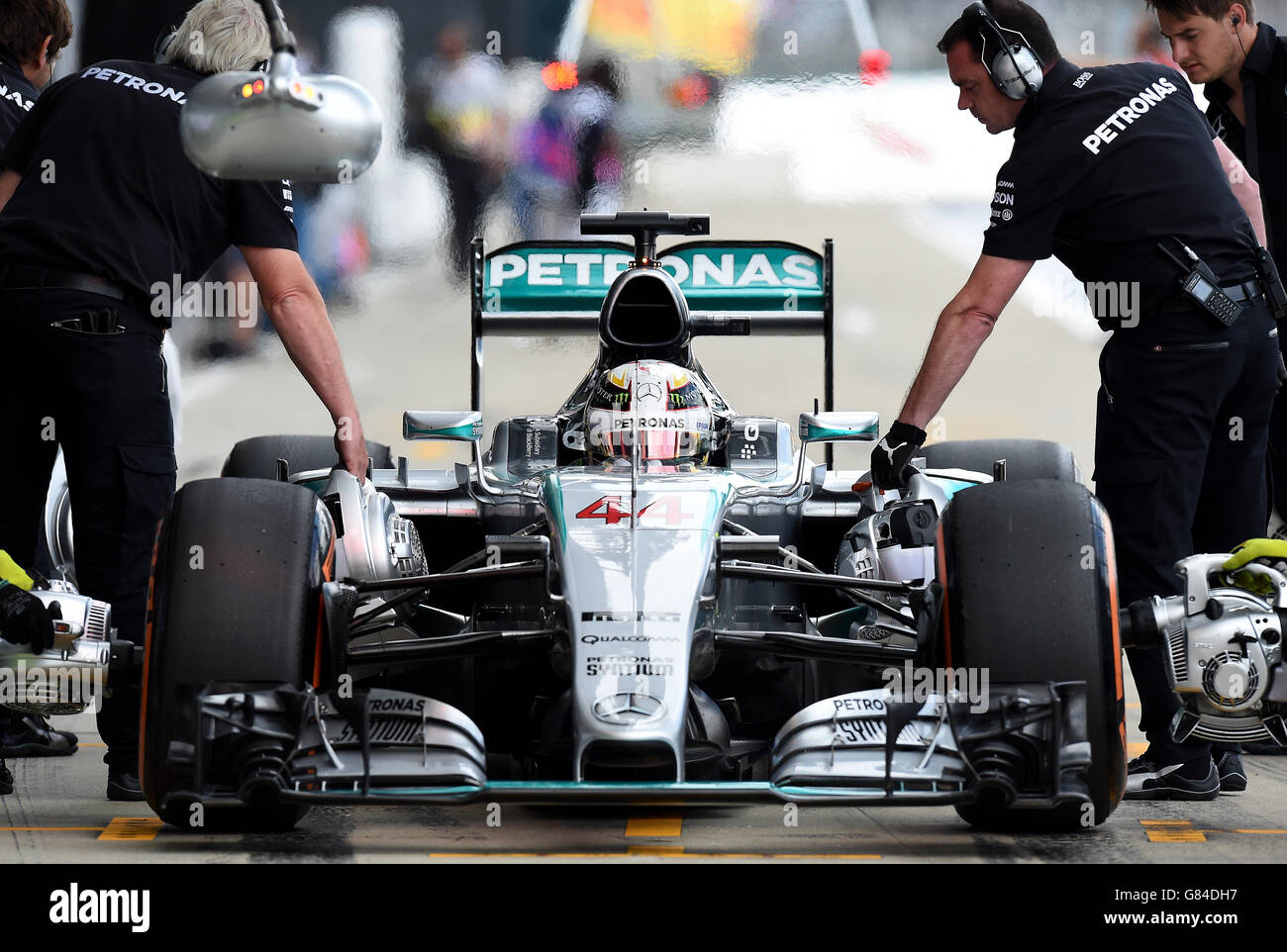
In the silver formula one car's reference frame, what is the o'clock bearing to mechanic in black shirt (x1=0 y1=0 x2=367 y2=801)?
The mechanic in black shirt is roughly at 2 o'clock from the silver formula one car.

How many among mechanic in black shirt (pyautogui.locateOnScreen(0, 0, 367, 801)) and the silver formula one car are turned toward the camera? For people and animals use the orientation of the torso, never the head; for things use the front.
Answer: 1

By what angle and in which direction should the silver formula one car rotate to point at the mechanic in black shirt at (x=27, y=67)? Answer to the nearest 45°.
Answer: approximately 135° to its right

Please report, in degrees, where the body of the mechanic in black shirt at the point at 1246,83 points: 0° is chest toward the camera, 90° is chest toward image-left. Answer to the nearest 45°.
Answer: approximately 45°

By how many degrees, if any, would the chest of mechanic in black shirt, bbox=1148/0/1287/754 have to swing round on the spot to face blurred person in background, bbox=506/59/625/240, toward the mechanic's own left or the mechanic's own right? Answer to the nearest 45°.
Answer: approximately 90° to the mechanic's own right

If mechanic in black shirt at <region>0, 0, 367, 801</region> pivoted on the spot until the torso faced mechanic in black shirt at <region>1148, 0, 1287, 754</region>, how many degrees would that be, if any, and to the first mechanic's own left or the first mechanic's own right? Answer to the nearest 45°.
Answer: approximately 45° to the first mechanic's own right

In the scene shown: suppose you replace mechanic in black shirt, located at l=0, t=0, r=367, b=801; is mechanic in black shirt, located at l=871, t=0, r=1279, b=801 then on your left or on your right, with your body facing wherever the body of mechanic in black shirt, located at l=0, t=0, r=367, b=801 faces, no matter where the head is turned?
on your right

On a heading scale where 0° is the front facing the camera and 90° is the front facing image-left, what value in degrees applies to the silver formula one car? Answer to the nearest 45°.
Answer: approximately 0°

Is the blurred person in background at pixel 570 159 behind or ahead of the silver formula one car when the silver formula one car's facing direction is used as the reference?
behind
